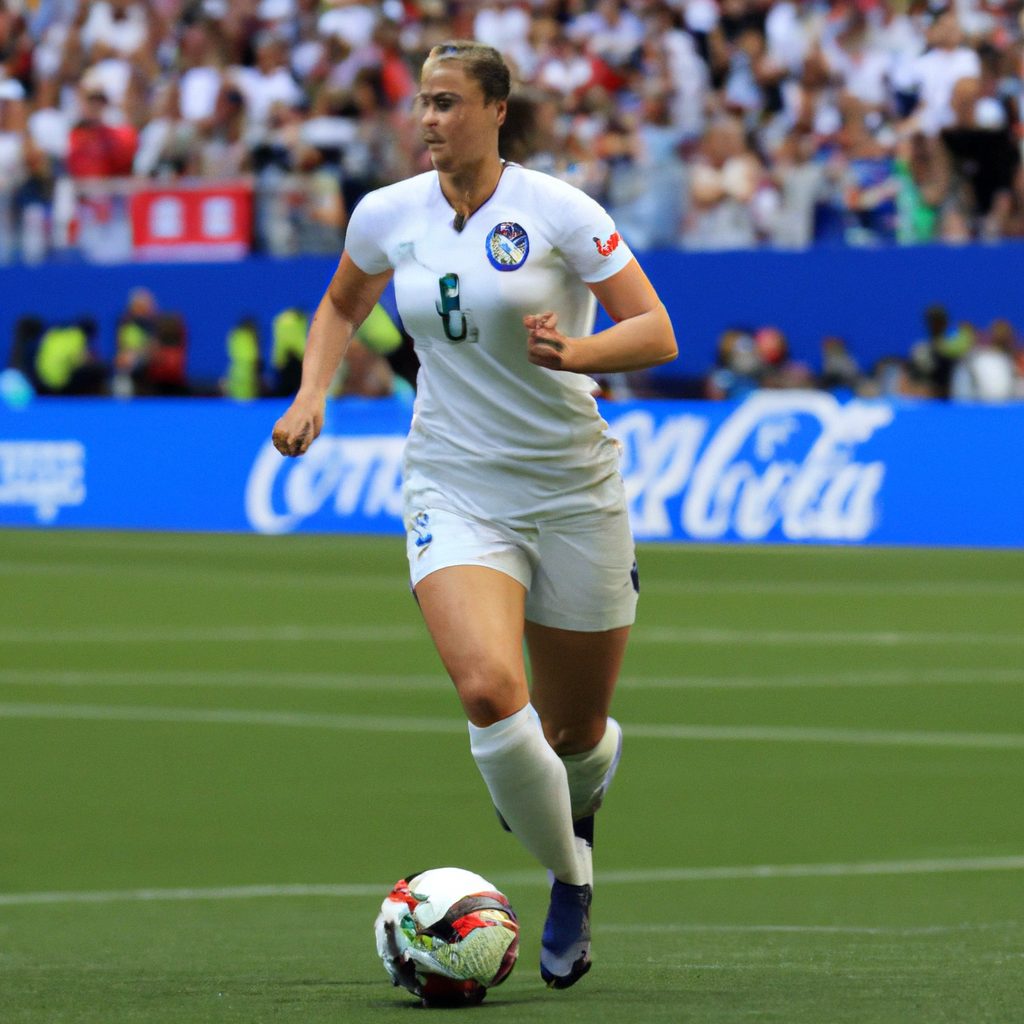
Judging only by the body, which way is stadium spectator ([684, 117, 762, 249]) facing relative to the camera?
toward the camera

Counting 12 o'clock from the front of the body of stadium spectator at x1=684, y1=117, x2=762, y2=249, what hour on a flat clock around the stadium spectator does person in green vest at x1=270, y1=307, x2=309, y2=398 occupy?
The person in green vest is roughly at 3 o'clock from the stadium spectator.

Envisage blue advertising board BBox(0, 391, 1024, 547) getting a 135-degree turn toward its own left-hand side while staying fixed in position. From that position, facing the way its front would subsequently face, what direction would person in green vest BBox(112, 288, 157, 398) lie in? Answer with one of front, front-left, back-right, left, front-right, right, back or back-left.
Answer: left

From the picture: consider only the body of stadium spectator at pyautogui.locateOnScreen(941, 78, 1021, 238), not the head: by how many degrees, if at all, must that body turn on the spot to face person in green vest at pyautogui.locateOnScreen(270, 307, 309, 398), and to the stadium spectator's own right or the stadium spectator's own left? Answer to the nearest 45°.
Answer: approximately 90° to the stadium spectator's own right

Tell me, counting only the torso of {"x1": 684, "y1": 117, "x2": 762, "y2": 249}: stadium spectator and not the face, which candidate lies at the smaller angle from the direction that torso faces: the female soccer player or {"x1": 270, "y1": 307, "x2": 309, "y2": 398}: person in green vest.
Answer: the female soccer player

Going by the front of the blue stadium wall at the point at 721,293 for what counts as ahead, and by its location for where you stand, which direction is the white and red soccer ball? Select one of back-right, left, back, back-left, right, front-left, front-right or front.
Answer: front

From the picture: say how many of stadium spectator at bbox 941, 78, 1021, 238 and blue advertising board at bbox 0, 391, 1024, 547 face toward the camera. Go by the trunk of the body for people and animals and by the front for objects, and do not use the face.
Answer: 2

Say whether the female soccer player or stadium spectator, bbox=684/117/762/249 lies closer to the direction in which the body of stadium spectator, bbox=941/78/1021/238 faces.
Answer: the female soccer player

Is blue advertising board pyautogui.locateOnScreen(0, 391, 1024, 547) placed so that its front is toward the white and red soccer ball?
yes

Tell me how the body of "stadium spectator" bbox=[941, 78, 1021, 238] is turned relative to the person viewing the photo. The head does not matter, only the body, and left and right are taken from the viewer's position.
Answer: facing the viewer

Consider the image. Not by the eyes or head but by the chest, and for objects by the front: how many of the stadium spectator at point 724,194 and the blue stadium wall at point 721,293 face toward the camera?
2

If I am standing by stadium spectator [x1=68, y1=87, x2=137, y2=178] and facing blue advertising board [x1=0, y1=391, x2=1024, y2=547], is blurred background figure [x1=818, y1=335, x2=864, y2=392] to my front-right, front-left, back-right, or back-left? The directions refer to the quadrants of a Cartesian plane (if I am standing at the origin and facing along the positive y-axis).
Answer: front-left

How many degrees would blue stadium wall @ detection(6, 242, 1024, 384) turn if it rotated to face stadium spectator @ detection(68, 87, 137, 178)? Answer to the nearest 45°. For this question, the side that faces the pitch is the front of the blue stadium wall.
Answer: approximately 135° to its right

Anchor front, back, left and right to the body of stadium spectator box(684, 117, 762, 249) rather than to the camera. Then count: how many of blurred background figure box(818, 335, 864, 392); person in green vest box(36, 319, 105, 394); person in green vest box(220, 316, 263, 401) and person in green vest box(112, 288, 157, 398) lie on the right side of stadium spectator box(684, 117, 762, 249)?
3

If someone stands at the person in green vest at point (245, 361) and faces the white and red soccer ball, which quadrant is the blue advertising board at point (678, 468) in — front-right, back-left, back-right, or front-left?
front-left

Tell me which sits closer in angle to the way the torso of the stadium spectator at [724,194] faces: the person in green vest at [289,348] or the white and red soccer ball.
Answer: the white and red soccer ball
